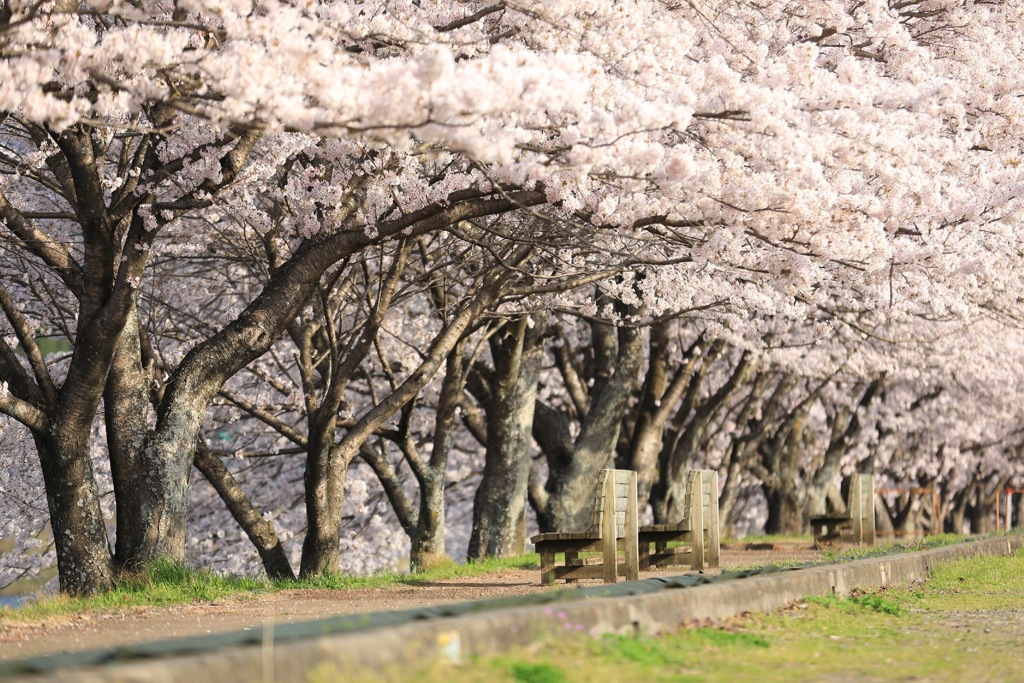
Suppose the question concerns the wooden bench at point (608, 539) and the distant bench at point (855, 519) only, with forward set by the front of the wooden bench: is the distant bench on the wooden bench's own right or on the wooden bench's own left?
on the wooden bench's own right

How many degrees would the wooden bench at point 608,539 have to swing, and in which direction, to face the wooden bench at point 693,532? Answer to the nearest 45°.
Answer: approximately 135° to its right

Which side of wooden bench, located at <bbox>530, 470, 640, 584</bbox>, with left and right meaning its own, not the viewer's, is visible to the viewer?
left

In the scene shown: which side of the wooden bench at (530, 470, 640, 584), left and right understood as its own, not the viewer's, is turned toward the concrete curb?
left
